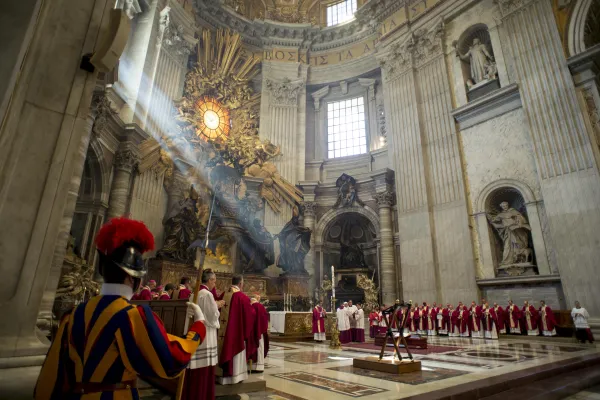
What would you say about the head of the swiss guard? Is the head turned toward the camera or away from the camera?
away from the camera

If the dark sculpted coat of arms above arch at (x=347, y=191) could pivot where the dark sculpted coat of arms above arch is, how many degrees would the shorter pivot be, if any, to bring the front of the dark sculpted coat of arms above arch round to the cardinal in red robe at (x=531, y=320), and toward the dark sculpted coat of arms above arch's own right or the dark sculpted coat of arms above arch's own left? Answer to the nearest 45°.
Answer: approximately 45° to the dark sculpted coat of arms above arch's own left

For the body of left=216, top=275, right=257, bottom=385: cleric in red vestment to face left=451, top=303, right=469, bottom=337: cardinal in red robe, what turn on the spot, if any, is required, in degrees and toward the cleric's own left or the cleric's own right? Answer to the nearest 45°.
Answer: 0° — they already face them

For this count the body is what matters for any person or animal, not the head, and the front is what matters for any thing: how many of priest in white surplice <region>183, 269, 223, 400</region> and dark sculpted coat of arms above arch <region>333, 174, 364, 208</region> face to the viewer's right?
1

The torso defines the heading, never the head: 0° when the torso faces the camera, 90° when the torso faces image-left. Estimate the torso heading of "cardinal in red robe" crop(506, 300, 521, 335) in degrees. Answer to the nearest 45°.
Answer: approximately 45°

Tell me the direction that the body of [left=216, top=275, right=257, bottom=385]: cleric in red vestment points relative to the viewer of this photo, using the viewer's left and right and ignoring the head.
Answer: facing away from the viewer and to the right of the viewer

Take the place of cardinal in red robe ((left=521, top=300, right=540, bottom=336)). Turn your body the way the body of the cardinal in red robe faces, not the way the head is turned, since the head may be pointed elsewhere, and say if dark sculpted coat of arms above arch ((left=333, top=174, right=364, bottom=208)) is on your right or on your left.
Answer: on your right

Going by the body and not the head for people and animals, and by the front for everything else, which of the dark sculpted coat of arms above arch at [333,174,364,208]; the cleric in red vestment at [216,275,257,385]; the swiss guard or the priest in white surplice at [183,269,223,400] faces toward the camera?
the dark sculpted coat of arms above arch

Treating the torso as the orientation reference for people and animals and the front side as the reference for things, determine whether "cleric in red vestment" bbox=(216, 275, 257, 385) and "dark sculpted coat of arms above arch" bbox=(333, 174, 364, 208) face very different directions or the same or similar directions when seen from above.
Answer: very different directions
